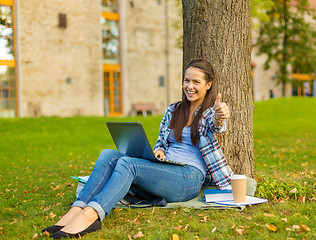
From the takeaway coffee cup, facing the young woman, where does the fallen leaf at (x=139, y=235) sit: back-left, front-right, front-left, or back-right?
front-left

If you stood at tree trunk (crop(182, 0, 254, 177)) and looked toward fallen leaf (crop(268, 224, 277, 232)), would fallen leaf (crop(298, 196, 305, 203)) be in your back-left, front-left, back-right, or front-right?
front-left

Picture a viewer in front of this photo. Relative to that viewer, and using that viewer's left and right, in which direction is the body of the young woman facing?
facing the viewer and to the left of the viewer

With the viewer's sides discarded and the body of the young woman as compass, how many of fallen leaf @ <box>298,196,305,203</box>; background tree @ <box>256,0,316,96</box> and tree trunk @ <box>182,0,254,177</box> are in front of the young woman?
0

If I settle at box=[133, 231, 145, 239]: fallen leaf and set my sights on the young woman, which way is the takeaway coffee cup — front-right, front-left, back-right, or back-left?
front-right

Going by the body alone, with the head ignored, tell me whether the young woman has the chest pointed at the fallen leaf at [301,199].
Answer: no

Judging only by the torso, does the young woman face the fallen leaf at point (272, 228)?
no

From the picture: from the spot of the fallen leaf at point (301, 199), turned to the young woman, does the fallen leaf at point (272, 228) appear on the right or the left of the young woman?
left
